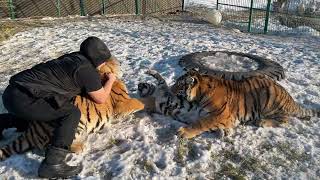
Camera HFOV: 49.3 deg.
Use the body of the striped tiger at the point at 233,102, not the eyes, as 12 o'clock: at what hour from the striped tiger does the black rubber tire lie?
The black rubber tire is roughly at 3 o'clock from the striped tiger.

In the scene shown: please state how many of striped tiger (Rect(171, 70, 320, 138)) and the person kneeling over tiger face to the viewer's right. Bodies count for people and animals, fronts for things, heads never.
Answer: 1

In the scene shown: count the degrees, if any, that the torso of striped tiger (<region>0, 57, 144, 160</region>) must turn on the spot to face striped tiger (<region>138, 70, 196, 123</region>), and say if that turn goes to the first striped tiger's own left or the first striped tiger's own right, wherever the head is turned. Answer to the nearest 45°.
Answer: approximately 45° to the first striped tiger's own left

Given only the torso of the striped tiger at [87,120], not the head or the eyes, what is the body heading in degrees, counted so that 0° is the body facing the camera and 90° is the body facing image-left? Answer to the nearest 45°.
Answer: approximately 270°

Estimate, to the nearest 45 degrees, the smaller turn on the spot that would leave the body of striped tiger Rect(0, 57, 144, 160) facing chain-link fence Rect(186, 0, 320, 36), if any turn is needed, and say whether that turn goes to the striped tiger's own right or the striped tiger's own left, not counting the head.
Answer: approximately 45° to the striped tiger's own left

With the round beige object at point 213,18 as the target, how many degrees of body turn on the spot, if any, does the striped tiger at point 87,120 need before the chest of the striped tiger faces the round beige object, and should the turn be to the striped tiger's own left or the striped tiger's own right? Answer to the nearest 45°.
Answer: approximately 45° to the striped tiger's own left

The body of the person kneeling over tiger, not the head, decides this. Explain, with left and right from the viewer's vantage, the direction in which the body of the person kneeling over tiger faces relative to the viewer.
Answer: facing to the right of the viewer

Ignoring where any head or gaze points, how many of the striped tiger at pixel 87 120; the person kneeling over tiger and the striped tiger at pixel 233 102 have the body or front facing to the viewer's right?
2

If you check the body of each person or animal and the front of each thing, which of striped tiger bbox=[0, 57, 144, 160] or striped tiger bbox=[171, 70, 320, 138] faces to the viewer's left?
striped tiger bbox=[171, 70, 320, 138]

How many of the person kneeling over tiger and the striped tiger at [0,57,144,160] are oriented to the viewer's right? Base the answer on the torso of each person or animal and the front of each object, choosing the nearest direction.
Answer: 2

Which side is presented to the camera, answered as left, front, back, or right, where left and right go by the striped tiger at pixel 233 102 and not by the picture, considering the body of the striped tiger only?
left

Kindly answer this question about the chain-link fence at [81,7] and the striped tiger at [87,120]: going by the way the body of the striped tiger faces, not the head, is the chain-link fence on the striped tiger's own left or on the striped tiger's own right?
on the striped tiger's own left

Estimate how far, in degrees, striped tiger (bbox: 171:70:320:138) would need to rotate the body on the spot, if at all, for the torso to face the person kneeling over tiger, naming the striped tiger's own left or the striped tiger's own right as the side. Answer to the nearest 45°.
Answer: approximately 45° to the striped tiger's own left

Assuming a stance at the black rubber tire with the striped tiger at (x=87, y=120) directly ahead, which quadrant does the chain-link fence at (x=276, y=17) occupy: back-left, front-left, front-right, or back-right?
back-right

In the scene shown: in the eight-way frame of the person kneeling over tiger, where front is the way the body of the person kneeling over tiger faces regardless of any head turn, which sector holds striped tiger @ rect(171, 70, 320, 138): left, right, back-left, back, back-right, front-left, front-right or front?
front
